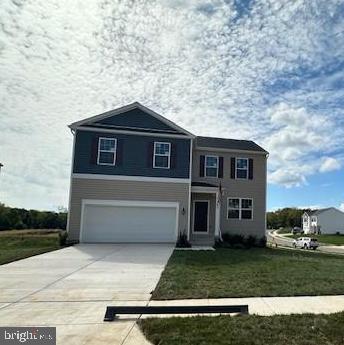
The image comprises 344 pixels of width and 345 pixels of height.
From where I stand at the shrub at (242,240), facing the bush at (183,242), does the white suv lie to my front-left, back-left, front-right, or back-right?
back-right

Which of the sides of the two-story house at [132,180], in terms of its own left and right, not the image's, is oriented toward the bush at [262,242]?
left

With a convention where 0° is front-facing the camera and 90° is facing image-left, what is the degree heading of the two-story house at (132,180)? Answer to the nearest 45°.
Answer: approximately 0°

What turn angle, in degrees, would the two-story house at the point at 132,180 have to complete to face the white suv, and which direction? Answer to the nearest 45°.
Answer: approximately 135° to its left

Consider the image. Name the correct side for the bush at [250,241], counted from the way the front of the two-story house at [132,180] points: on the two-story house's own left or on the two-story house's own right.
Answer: on the two-story house's own left

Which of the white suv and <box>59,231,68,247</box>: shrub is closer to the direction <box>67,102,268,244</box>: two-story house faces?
the shrub

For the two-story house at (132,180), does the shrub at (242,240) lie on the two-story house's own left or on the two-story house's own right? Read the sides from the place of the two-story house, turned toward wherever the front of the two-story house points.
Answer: on the two-story house's own left

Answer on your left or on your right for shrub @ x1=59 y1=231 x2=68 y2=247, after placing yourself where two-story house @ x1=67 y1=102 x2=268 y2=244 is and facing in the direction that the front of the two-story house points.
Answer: on your right
